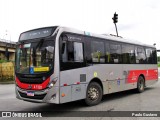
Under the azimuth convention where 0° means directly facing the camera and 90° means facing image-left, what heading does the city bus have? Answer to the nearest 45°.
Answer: approximately 45°
